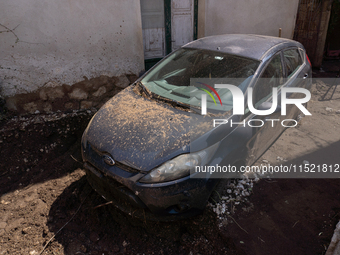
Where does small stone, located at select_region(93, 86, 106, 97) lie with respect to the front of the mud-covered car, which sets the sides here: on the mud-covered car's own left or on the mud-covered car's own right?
on the mud-covered car's own right

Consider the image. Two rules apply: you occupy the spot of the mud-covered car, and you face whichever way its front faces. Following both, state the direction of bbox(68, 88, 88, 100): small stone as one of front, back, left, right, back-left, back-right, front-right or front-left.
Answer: right

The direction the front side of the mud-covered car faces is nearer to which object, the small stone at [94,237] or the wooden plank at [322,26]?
the small stone

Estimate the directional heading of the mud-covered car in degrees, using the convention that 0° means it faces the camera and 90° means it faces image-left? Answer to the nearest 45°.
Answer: approximately 45°

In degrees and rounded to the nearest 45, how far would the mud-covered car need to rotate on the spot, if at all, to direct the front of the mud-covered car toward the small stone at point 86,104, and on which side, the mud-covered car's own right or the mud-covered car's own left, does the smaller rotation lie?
approximately 90° to the mud-covered car's own right

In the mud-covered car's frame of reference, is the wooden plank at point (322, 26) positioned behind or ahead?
behind

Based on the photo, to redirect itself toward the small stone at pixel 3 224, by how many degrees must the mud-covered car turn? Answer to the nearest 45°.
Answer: approximately 45° to its right

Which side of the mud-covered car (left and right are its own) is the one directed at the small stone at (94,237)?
front
